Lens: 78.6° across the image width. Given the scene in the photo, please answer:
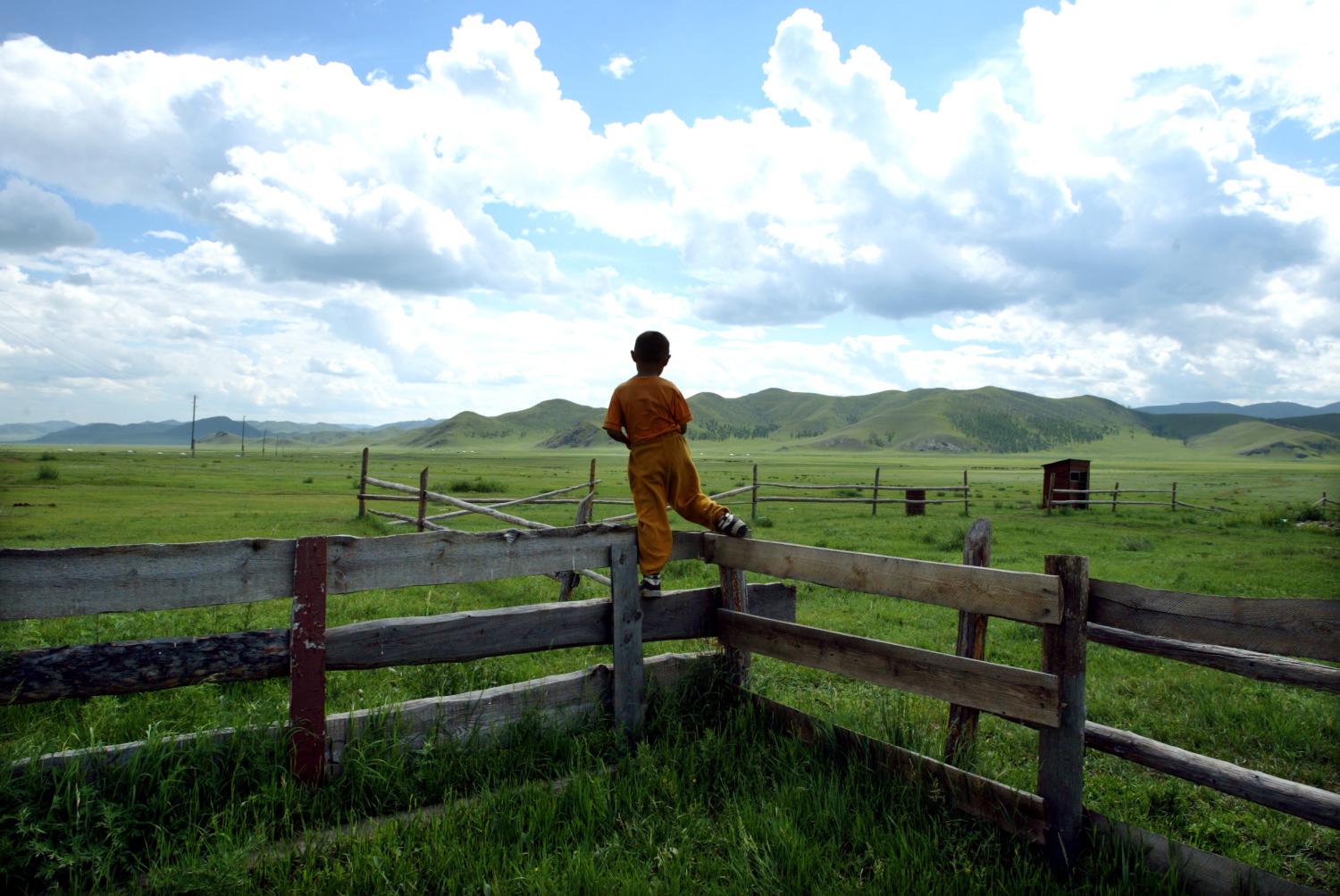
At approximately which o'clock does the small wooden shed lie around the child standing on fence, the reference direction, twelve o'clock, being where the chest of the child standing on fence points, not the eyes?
The small wooden shed is roughly at 1 o'clock from the child standing on fence.

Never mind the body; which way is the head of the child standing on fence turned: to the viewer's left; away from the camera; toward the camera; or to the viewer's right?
away from the camera

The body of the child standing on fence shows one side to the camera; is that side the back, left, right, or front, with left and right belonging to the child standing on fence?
back
